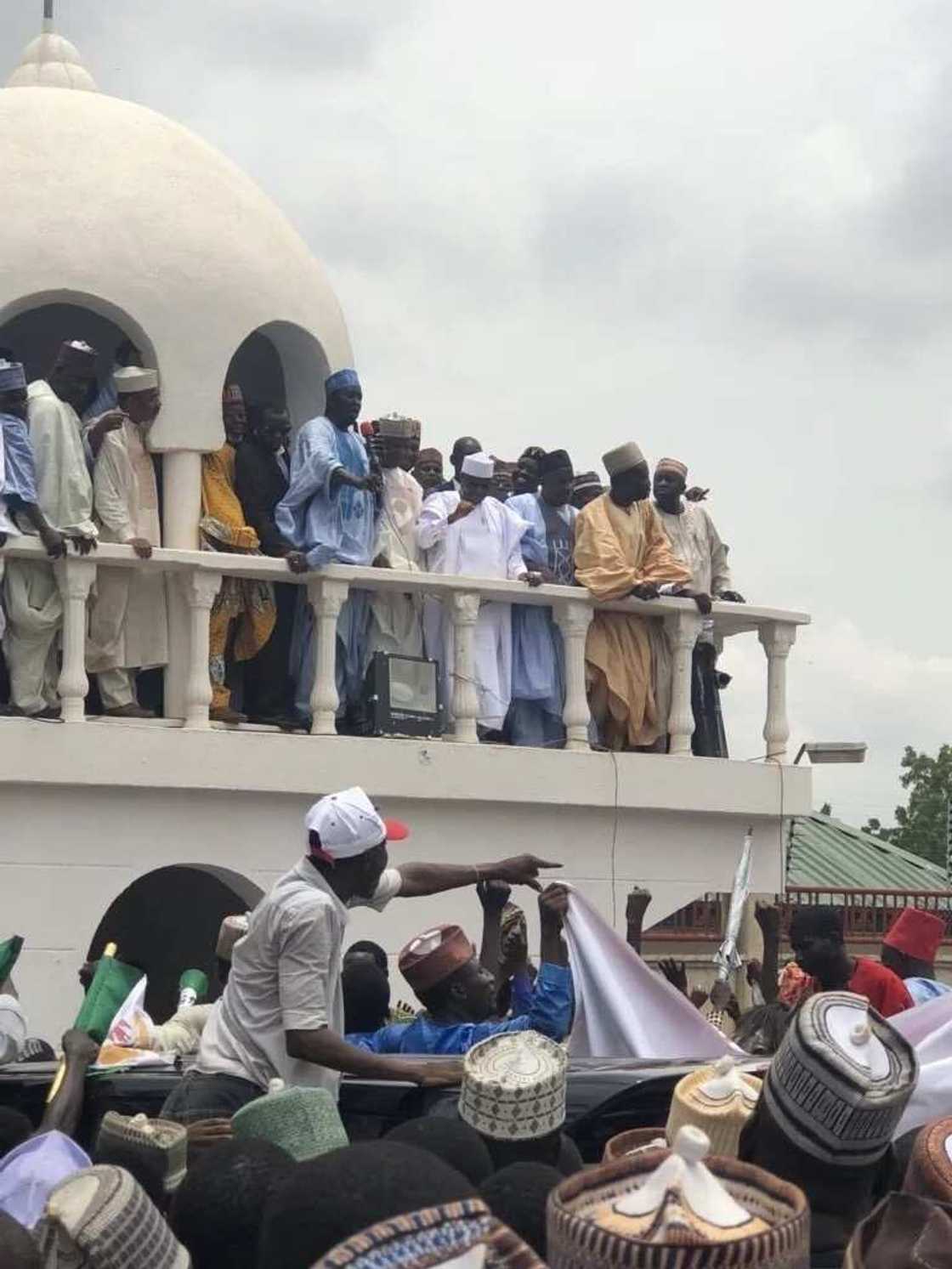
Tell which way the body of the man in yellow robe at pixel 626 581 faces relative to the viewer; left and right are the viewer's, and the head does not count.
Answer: facing the viewer and to the right of the viewer

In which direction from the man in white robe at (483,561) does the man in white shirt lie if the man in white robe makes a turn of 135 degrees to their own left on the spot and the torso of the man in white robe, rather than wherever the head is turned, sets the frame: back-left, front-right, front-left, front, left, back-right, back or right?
back-right

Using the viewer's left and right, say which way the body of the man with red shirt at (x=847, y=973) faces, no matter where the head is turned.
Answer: facing the viewer and to the left of the viewer

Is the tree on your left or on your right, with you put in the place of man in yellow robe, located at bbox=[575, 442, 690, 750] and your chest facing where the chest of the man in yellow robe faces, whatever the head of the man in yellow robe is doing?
on your left

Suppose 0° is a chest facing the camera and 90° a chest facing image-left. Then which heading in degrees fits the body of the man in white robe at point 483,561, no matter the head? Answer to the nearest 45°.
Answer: approximately 0°

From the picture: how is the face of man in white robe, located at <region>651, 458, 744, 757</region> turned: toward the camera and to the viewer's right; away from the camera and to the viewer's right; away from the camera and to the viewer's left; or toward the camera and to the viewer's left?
toward the camera and to the viewer's left

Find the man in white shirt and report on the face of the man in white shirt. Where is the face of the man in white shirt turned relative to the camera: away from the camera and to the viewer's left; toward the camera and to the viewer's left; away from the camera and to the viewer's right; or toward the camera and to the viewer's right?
away from the camera and to the viewer's right

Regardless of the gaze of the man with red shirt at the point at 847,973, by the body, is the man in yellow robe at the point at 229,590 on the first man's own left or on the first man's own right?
on the first man's own right

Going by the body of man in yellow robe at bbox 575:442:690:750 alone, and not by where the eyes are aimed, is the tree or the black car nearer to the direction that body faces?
the black car
